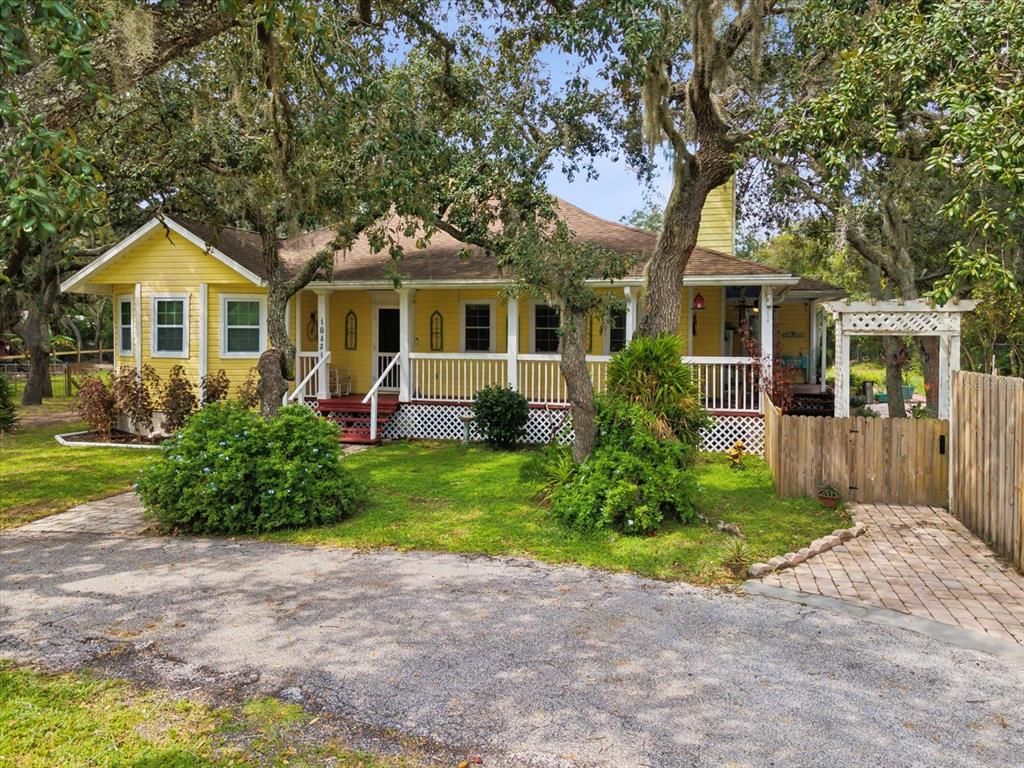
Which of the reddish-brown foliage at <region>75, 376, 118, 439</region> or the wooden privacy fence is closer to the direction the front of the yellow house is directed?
the wooden privacy fence

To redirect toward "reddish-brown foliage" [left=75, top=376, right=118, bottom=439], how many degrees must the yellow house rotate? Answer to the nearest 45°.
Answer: approximately 90° to its right

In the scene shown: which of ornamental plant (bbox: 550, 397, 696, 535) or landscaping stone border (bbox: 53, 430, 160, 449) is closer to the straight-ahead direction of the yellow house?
the ornamental plant

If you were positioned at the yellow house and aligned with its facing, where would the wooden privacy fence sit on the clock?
The wooden privacy fence is roughly at 11 o'clock from the yellow house.

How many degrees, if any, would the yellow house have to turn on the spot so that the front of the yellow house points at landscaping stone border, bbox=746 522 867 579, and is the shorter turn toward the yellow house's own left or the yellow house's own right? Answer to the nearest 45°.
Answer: approximately 45° to the yellow house's own left

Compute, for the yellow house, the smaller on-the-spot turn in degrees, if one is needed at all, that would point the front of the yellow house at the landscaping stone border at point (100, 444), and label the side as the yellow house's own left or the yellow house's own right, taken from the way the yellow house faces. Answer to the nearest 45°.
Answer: approximately 90° to the yellow house's own right

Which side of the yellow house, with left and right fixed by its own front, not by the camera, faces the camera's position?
front

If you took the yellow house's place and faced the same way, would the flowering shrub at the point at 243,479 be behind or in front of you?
in front

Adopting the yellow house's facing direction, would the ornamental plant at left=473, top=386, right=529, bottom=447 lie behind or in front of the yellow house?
in front

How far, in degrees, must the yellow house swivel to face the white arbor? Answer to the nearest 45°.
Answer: approximately 45° to its left

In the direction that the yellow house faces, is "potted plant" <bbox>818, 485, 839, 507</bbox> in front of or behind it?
in front

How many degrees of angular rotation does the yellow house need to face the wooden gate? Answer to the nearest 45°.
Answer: approximately 45° to its left
